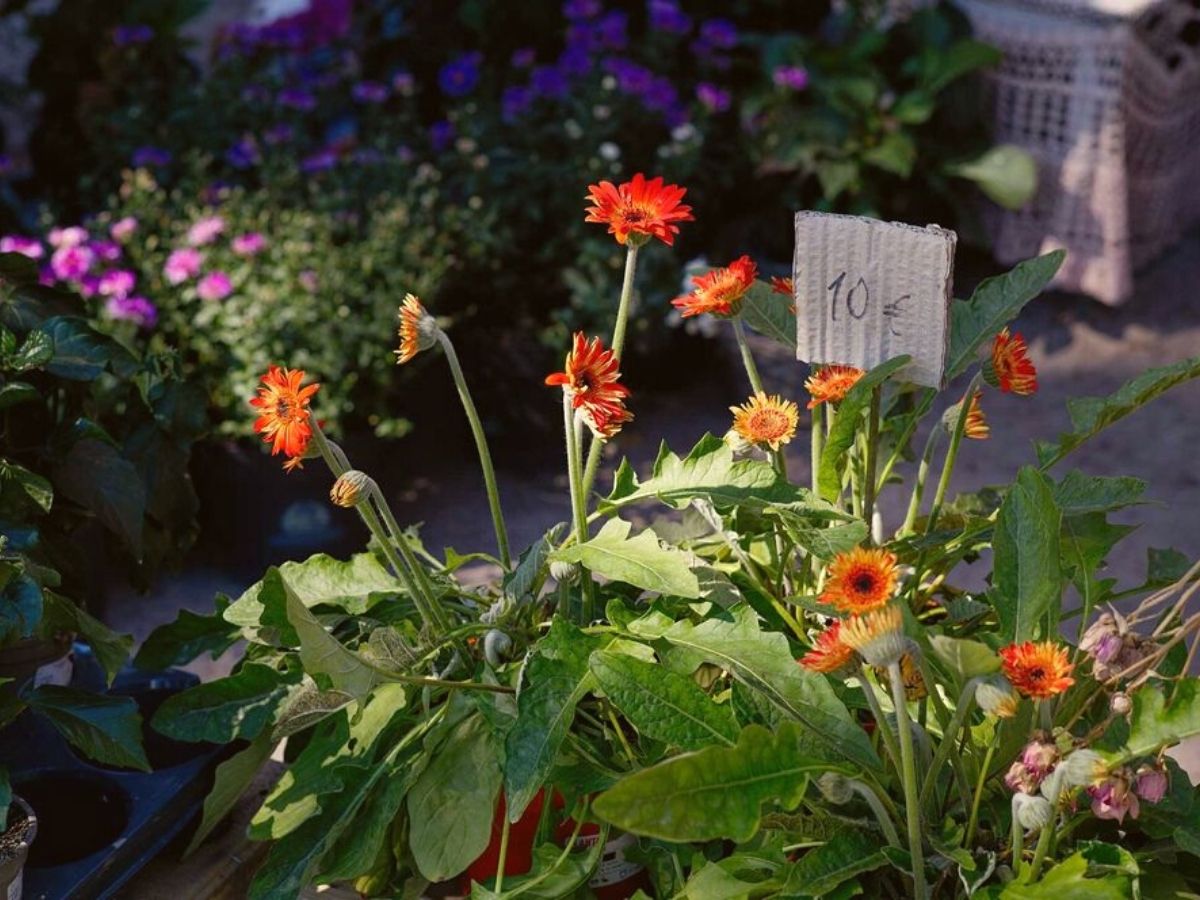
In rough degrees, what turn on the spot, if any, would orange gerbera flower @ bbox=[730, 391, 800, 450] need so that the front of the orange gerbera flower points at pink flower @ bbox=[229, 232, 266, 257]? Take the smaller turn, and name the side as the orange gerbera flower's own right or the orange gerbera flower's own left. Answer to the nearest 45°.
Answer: approximately 135° to the orange gerbera flower's own right

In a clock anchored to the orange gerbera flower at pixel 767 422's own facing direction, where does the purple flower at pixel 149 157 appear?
The purple flower is roughly at 5 o'clock from the orange gerbera flower.

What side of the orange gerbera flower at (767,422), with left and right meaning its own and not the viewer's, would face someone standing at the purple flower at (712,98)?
back

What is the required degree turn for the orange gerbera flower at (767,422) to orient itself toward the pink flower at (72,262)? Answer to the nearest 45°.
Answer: approximately 135° to its right

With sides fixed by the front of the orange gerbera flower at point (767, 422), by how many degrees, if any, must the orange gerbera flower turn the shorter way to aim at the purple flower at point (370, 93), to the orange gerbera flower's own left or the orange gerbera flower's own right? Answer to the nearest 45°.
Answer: approximately 180°

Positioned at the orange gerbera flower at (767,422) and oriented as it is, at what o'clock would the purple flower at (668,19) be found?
The purple flower is roughly at 6 o'clock from the orange gerbera flower.

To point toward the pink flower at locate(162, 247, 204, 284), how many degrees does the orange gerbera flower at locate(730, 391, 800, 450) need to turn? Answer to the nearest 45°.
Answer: approximately 135° to its right

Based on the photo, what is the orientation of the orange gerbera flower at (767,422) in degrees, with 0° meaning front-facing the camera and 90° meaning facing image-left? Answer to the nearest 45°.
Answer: approximately 0°

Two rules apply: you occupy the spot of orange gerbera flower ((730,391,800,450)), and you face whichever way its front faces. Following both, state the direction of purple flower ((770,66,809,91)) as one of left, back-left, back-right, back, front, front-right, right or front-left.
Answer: back

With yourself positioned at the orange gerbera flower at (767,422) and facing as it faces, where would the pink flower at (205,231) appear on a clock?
The pink flower is roughly at 5 o'clock from the orange gerbera flower.

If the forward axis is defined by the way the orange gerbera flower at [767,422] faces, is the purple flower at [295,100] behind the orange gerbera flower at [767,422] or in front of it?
behind

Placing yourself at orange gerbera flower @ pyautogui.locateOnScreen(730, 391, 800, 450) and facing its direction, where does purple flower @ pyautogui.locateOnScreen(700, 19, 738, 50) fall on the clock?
The purple flower is roughly at 6 o'clock from the orange gerbera flower.
